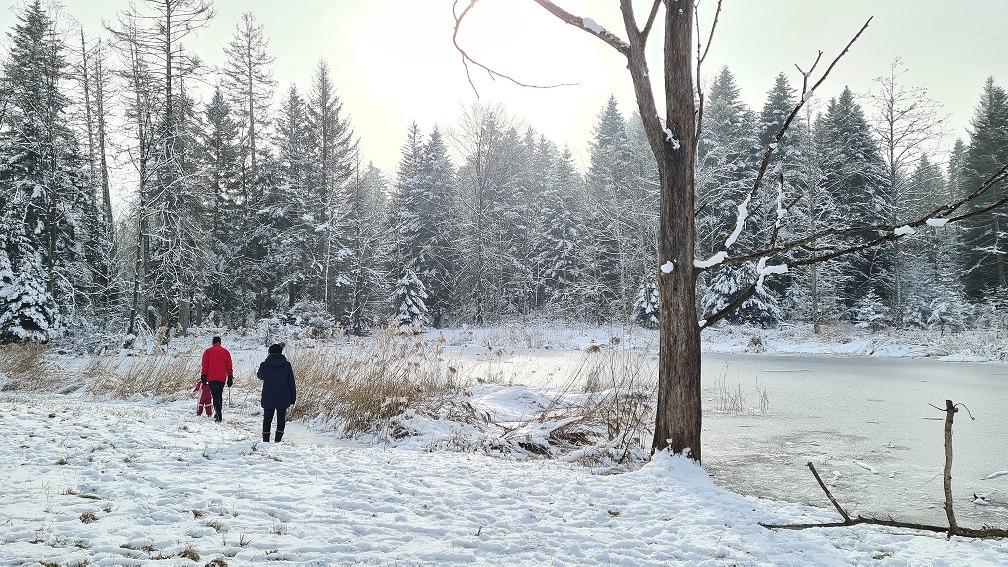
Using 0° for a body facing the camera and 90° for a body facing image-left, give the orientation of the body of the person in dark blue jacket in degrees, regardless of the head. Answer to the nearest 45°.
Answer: approximately 180°

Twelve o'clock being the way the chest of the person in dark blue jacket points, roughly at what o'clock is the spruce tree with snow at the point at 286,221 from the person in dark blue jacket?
The spruce tree with snow is roughly at 12 o'clock from the person in dark blue jacket.

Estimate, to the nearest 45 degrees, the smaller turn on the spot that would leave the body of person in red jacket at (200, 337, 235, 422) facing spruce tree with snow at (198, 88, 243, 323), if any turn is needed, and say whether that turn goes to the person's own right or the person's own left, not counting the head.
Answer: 0° — they already face it

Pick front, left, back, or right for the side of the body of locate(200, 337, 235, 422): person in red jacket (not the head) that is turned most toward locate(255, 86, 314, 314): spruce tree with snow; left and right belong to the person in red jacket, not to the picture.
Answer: front

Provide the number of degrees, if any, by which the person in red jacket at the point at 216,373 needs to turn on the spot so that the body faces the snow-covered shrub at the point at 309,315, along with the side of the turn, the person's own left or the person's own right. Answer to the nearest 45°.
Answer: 0° — they already face it

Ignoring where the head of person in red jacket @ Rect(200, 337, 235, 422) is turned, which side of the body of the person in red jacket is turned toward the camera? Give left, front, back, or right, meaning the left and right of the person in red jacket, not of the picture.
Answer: back

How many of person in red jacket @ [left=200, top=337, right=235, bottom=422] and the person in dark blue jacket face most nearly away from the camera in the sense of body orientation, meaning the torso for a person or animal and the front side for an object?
2

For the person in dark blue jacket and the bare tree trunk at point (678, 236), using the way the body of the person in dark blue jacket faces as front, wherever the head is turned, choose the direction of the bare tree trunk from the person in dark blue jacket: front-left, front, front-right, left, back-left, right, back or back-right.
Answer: back-right
